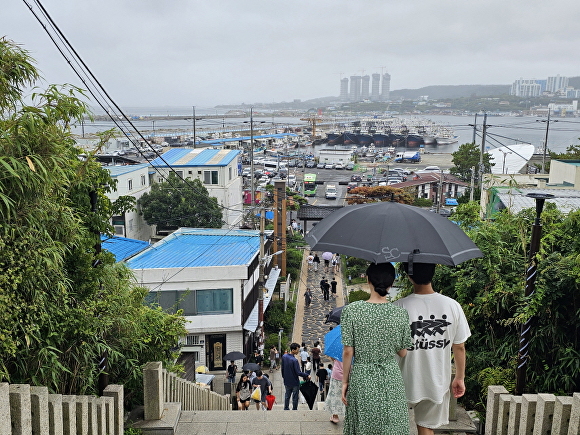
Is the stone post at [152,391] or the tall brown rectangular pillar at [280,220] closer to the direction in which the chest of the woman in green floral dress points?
the tall brown rectangular pillar

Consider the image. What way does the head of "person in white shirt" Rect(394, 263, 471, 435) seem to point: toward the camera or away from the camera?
away from the camera

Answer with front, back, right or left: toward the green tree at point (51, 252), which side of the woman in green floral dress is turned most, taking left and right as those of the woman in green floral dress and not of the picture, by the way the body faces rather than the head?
left

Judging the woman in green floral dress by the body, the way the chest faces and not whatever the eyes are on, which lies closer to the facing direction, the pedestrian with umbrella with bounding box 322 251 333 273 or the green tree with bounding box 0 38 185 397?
the pedestrian with umbrella

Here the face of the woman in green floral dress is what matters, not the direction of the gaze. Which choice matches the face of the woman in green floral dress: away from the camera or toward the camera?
away from the camera

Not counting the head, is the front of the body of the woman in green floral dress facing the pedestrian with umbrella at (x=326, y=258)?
yes

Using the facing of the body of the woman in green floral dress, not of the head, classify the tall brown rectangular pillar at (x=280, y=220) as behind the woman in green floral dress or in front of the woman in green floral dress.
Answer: in front

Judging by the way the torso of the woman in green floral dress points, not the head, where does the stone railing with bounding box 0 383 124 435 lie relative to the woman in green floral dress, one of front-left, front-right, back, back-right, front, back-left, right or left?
left

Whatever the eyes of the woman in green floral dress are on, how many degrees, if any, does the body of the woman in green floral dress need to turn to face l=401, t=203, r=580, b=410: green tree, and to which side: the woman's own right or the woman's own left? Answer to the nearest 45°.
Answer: approximately 45° to the woman's own right

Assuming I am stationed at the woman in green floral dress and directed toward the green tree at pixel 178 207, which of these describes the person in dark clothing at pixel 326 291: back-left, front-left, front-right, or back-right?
front-right

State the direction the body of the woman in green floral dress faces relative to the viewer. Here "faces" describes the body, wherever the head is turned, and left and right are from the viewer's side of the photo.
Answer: facing away from the viewer

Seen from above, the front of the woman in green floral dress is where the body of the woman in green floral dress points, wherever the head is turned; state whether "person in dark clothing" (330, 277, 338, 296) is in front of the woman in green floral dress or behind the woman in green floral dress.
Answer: in front
